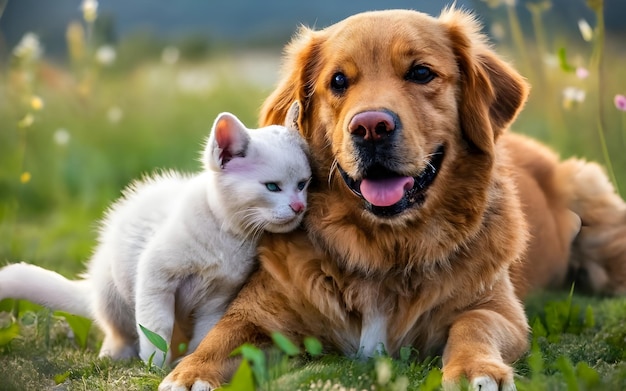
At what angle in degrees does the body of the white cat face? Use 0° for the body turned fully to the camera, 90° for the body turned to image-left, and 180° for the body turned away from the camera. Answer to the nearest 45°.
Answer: approximately 315°

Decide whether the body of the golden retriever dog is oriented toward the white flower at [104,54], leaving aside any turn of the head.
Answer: no

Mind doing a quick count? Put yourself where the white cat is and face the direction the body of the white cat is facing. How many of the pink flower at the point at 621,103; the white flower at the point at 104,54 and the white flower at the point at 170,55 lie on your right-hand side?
0

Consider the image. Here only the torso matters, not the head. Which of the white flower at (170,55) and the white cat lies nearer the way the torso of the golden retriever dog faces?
the white cat

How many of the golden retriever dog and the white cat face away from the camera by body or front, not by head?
0

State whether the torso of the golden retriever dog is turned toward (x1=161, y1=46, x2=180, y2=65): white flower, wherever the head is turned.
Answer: no

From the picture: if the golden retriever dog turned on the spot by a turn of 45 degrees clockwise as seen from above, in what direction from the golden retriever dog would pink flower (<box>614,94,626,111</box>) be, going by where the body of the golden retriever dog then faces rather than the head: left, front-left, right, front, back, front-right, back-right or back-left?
back-right

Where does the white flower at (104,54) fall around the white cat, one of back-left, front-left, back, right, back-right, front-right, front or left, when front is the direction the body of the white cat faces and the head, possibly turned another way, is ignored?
back-left

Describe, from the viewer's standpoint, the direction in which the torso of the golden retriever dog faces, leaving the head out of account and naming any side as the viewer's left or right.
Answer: facing the viewer and to the left of the viewer

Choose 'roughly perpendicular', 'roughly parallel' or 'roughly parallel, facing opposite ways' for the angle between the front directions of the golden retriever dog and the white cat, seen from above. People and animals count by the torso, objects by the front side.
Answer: roughly perpendicular

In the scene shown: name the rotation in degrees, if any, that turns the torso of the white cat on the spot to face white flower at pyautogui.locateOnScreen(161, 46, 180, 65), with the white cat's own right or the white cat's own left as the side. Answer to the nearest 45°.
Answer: approximately 135° to the white cat's own left

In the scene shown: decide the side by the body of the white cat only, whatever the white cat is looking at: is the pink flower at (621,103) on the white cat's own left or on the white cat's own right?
on the white cat's own left

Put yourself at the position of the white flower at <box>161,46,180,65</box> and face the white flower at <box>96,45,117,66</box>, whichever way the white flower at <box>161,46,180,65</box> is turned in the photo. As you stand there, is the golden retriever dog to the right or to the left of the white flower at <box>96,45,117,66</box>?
left

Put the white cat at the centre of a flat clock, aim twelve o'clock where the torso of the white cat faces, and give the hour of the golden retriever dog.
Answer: The golden retriever dog is roughly at 11 o'clock from the white cat.
